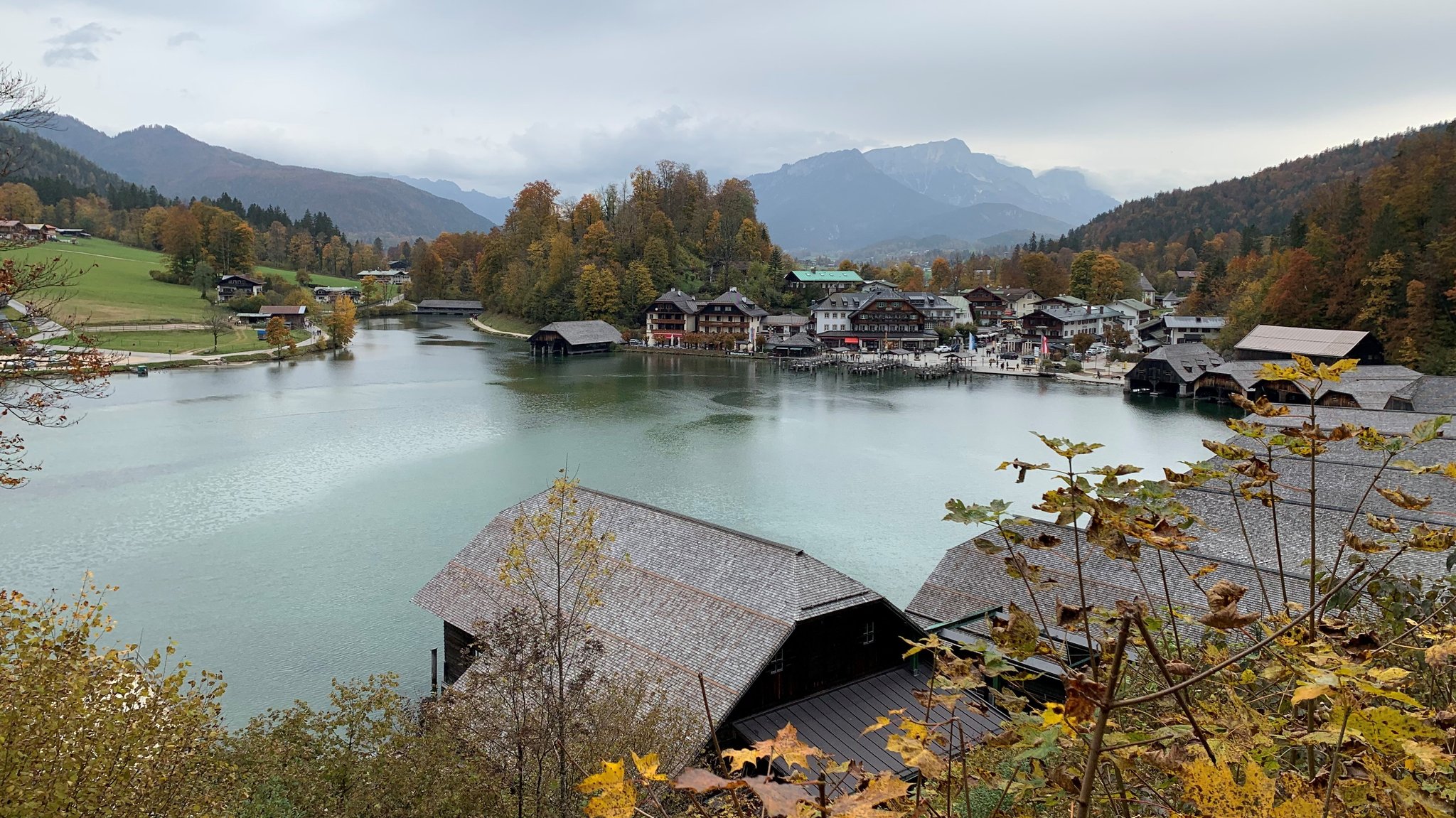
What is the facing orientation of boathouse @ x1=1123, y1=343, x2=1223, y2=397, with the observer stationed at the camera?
facing the viewer and to the left of the viewer

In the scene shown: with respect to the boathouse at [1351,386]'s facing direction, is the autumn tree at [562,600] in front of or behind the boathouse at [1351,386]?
in front

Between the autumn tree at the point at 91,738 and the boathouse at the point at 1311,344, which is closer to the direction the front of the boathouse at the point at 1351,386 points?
the autumn tree

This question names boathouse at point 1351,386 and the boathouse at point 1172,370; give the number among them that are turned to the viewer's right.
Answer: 0

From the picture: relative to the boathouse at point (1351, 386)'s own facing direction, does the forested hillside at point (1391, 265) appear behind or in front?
behind

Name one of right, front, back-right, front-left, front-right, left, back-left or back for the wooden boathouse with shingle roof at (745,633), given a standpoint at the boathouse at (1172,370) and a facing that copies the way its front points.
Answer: front-left

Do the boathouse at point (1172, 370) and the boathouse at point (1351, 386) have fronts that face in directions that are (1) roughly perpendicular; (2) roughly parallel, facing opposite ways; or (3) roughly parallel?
roughly parallel

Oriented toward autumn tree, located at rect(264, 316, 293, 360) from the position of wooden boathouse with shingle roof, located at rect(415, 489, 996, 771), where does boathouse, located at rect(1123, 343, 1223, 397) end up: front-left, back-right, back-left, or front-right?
front-right

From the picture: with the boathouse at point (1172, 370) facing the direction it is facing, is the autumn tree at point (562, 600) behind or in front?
in front
